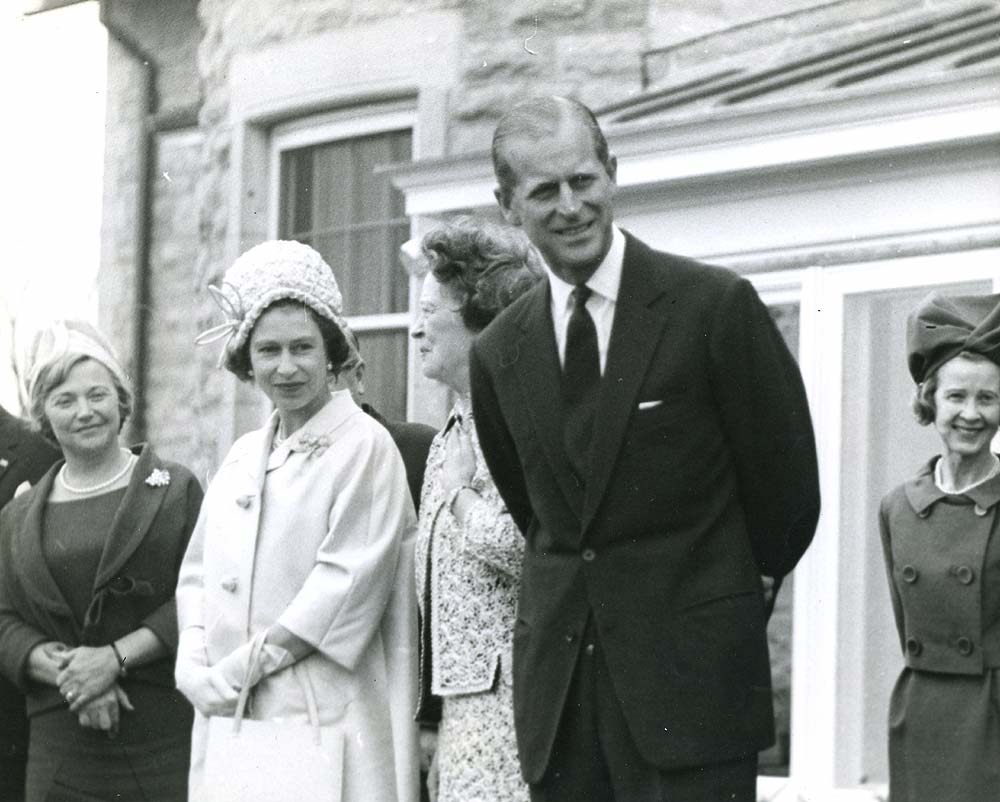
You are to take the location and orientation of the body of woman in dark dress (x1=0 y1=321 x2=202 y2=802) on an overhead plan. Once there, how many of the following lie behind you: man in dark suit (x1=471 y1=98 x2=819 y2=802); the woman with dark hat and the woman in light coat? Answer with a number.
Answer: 0

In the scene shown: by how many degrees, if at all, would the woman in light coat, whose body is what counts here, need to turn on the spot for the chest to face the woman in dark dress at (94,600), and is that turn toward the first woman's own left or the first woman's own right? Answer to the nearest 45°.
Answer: approximately 90° to the first woman's own right

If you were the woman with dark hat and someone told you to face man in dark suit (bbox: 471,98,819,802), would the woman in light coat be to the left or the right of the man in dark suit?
right

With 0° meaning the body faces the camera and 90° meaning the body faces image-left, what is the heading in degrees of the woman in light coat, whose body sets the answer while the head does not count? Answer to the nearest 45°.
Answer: approximately 45°

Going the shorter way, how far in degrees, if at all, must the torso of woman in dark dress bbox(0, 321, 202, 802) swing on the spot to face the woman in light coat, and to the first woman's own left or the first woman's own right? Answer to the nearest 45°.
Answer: approximately 45° to the first woman's own left

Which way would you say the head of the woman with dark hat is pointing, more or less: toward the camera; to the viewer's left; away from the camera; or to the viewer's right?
toward the camera

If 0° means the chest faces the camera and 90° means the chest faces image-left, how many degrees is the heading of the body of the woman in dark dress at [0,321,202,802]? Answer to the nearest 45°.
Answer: approximately 0°

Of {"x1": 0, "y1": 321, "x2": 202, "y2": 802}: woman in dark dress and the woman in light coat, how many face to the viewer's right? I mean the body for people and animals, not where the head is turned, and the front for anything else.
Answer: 0

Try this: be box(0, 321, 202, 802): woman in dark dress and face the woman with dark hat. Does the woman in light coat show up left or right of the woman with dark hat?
right

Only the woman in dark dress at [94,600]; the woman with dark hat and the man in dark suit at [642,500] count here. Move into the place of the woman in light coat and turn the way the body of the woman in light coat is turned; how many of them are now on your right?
1

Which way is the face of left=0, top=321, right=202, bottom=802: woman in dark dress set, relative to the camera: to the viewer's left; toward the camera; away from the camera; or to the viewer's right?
toward the camera

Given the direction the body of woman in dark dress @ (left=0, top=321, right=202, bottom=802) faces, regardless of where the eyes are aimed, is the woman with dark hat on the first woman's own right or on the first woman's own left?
on the first woman's own left

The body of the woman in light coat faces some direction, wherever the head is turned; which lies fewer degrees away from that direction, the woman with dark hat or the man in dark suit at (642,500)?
the man in dark suit

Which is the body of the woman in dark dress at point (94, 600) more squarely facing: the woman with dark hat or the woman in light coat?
the woman in light coat

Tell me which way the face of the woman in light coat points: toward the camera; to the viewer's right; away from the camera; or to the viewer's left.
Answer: toward the camera

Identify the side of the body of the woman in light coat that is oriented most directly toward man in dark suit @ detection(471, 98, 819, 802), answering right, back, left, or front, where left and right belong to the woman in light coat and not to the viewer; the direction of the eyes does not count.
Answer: left

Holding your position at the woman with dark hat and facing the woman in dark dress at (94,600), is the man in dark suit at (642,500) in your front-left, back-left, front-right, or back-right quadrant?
front-left
